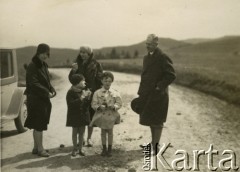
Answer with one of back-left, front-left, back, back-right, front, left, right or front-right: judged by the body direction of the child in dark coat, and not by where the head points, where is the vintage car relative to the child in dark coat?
back

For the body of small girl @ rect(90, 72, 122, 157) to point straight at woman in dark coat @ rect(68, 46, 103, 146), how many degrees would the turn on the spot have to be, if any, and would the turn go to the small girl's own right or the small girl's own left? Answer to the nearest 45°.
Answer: approximately 135° to the small girl's own right

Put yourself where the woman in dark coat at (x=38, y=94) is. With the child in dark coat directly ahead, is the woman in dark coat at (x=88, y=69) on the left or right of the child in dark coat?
left

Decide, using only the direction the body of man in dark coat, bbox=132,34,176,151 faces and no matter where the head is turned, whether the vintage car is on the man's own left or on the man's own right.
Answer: on the man's own right

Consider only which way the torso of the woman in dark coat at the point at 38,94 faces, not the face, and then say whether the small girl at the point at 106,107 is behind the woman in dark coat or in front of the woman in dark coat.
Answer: in front

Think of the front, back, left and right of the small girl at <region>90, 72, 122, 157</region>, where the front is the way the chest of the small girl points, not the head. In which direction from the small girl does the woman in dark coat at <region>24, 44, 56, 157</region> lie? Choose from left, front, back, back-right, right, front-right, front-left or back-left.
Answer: right

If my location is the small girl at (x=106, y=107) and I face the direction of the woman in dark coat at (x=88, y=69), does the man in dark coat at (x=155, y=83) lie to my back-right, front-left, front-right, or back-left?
back-right
